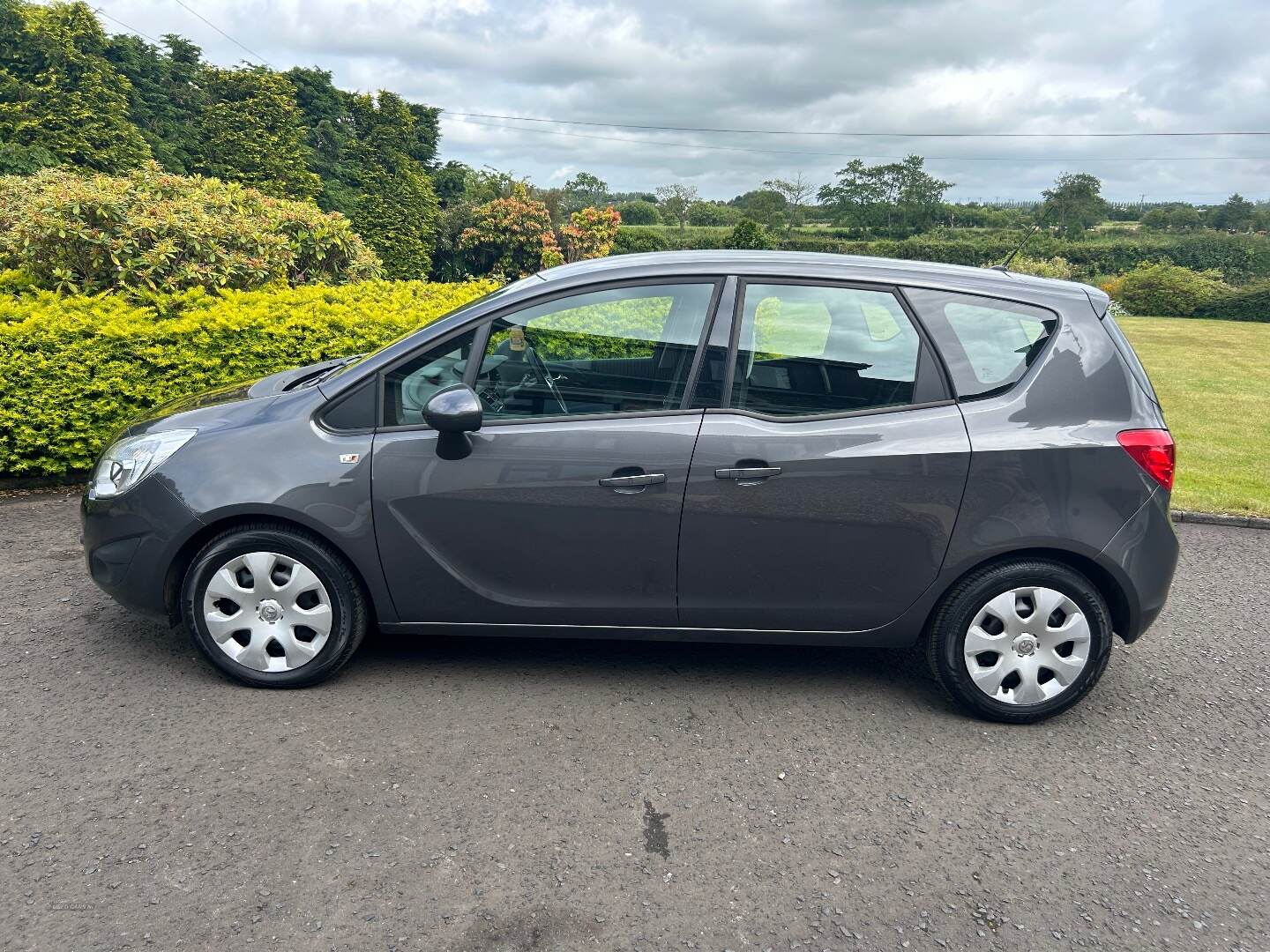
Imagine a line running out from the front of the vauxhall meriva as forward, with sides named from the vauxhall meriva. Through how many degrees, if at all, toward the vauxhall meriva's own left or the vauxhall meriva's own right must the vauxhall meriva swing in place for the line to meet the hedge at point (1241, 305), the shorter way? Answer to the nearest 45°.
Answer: approximately 135° to the vauxhall meriva's own right

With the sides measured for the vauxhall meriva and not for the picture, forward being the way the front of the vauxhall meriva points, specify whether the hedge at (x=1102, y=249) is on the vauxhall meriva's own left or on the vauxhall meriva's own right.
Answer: on the vauxhall meriva's own right

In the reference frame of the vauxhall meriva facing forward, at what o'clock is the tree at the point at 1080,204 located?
The tree is roughly at 4 o'clock from the vauxhall meriva.

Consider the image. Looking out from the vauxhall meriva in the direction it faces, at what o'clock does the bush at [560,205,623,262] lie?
The bush is roughly at 3 o'clock from the vauxhall meriva.

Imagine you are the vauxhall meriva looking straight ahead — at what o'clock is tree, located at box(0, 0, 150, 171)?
The tree is roughly at 2 o'clock from the vauxhall meriva.

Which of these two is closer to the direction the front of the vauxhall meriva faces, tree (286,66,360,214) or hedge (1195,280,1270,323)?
the tree

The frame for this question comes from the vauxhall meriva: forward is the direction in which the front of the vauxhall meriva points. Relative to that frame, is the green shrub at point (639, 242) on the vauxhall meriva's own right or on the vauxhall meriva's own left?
on the vauxhall meriva's own right

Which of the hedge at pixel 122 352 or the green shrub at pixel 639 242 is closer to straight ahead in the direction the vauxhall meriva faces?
the hedge

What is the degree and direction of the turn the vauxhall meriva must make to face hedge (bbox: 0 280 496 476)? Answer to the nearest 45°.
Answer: approximately 45° to its right

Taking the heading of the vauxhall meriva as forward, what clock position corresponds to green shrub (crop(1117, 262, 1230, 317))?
The green shrub is roughly at 4 o'clock from the vauxhall meriva.

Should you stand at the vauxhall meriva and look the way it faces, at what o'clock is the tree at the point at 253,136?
The tree is roughly at 2 o'clock from the vauxhall meriva.

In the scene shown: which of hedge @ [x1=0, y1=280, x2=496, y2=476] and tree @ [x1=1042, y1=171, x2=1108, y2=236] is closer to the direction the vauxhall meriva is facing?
the hedge

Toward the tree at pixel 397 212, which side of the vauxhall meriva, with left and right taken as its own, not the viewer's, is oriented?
right

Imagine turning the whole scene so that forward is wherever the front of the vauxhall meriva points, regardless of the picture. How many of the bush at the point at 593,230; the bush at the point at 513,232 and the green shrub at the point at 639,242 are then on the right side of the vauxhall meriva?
3

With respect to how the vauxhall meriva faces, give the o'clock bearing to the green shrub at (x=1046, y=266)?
The green shrub is roughly at 4 o'clock from the vauxhall meriva.

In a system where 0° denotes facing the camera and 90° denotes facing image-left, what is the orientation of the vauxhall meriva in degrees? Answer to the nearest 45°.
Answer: approximately 90°

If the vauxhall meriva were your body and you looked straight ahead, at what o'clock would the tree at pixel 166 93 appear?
The tree is roughly at 2 o'clock from the vauxhall meriva.
